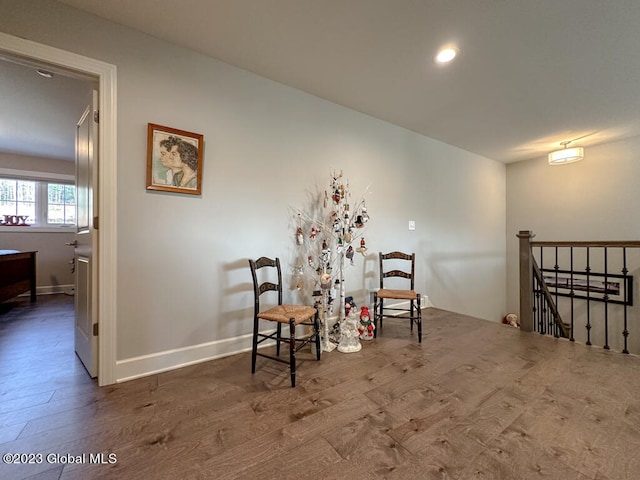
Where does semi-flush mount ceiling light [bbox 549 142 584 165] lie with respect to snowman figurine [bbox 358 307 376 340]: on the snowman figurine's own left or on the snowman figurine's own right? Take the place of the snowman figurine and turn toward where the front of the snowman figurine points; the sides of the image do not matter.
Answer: on the snowman figurine's own left

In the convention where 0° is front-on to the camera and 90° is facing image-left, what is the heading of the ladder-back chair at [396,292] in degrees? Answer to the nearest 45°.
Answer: approximately 0°

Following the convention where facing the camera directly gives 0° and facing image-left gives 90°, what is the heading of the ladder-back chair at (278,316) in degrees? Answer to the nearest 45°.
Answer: approximately 315°

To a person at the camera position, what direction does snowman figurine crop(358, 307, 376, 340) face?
facing the viewer

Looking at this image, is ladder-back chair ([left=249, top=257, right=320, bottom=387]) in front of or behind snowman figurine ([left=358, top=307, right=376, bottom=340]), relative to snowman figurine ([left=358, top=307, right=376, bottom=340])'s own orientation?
in front

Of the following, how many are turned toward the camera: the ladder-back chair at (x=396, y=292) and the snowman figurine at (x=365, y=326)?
2

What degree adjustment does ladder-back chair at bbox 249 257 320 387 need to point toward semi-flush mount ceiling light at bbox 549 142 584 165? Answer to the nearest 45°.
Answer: approximately 45° to its left

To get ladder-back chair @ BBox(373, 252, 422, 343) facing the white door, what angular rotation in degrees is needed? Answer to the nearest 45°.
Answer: approximately 45° to its right

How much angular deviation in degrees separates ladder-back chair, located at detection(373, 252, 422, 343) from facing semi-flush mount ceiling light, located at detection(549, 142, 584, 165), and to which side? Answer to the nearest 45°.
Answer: approximately 135° to its left

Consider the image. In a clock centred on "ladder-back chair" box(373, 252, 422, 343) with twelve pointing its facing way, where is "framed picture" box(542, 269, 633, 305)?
The framed picture is roughly at 8 o'clock from the ladder-back chair.

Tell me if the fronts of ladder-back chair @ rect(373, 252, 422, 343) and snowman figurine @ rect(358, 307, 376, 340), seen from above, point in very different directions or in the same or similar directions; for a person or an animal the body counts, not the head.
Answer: same or similar directions

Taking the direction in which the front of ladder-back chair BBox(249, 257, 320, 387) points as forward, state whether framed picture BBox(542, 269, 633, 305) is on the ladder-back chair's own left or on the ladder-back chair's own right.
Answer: on the ladder-back chair's own left
